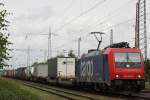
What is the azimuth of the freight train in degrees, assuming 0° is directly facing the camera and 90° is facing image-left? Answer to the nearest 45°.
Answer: approximately 315°
